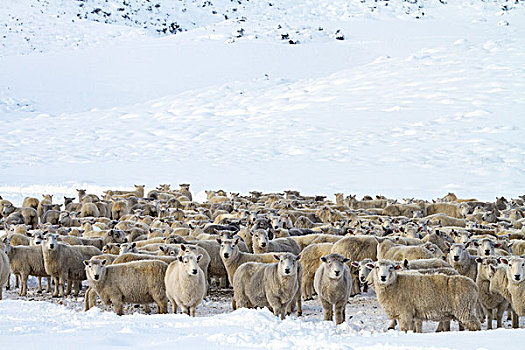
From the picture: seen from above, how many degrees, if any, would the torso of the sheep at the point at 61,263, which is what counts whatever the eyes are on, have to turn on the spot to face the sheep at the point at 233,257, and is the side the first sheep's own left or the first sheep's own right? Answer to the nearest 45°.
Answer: approximately 90° to the first sheep's own left

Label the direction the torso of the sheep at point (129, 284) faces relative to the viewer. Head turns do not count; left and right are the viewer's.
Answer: facing to the left of the viewer

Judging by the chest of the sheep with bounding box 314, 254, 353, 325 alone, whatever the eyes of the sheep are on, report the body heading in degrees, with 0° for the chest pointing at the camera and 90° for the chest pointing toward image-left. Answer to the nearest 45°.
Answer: approximately 0°

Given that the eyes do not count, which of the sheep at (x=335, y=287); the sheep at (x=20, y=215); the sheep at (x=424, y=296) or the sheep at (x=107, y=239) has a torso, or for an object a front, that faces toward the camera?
the sheep at (x=335, y=287)

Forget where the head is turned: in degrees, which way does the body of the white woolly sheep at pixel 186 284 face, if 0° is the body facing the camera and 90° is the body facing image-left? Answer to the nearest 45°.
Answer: approximately 0°

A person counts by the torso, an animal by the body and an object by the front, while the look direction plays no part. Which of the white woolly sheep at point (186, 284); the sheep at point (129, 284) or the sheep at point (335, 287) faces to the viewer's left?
the sheep at point (129, 284)

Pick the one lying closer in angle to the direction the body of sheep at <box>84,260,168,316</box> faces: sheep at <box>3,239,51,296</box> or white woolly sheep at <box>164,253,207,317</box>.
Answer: the sheep

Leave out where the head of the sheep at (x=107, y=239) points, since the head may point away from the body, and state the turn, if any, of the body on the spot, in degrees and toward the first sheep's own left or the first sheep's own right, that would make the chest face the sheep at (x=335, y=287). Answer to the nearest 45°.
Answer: approximately 45° to the first sheep's own right

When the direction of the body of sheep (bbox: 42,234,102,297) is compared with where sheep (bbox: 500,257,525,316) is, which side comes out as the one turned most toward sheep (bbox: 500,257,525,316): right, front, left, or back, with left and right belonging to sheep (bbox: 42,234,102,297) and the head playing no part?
left
